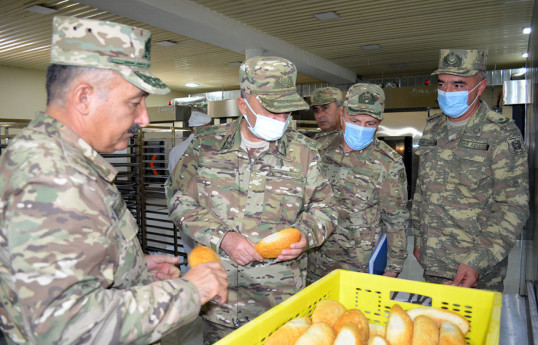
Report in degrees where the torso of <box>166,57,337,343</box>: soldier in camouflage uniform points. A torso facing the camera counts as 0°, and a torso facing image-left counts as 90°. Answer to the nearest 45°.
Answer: approximately 0°

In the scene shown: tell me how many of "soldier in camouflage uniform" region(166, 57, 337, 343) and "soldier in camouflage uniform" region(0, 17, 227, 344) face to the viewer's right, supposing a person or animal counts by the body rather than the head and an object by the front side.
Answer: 1

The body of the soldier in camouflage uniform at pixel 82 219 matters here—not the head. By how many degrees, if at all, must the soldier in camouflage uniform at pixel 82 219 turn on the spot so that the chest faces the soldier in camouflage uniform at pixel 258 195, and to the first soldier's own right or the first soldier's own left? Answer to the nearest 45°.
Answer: approximately 45° to the first soldier's own left

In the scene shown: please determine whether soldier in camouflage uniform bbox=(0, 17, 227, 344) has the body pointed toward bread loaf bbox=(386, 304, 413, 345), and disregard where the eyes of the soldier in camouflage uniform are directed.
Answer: yes

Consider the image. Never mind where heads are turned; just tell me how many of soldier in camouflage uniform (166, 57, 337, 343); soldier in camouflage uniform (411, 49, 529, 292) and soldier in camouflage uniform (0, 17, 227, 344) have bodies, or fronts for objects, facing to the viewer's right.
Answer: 1

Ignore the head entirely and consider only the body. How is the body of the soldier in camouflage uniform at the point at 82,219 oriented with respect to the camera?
to the viewer's right

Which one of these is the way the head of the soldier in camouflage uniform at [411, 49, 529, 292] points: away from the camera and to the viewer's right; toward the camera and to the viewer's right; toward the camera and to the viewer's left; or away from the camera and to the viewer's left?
toward the camera and to the viewer's left

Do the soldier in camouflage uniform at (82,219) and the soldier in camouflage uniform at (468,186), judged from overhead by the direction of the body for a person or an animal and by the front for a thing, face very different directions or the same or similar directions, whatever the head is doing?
very different directions

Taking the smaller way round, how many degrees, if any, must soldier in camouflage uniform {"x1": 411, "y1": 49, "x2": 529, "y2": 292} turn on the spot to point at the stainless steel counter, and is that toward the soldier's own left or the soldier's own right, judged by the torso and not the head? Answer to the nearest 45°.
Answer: approximately 45° to the soldier's own left

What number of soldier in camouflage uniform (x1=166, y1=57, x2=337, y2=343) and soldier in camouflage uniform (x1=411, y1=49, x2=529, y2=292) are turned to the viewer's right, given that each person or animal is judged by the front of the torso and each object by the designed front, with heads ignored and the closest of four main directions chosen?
0

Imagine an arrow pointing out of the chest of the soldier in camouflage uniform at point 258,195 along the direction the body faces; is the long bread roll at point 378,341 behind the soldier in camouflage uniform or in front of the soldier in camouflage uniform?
in front
